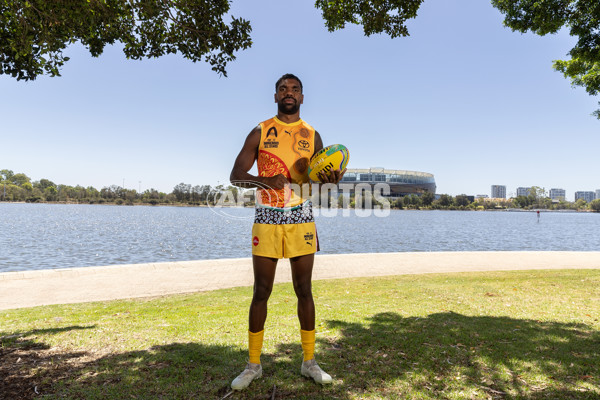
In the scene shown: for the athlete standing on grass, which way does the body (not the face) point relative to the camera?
toward the camera
